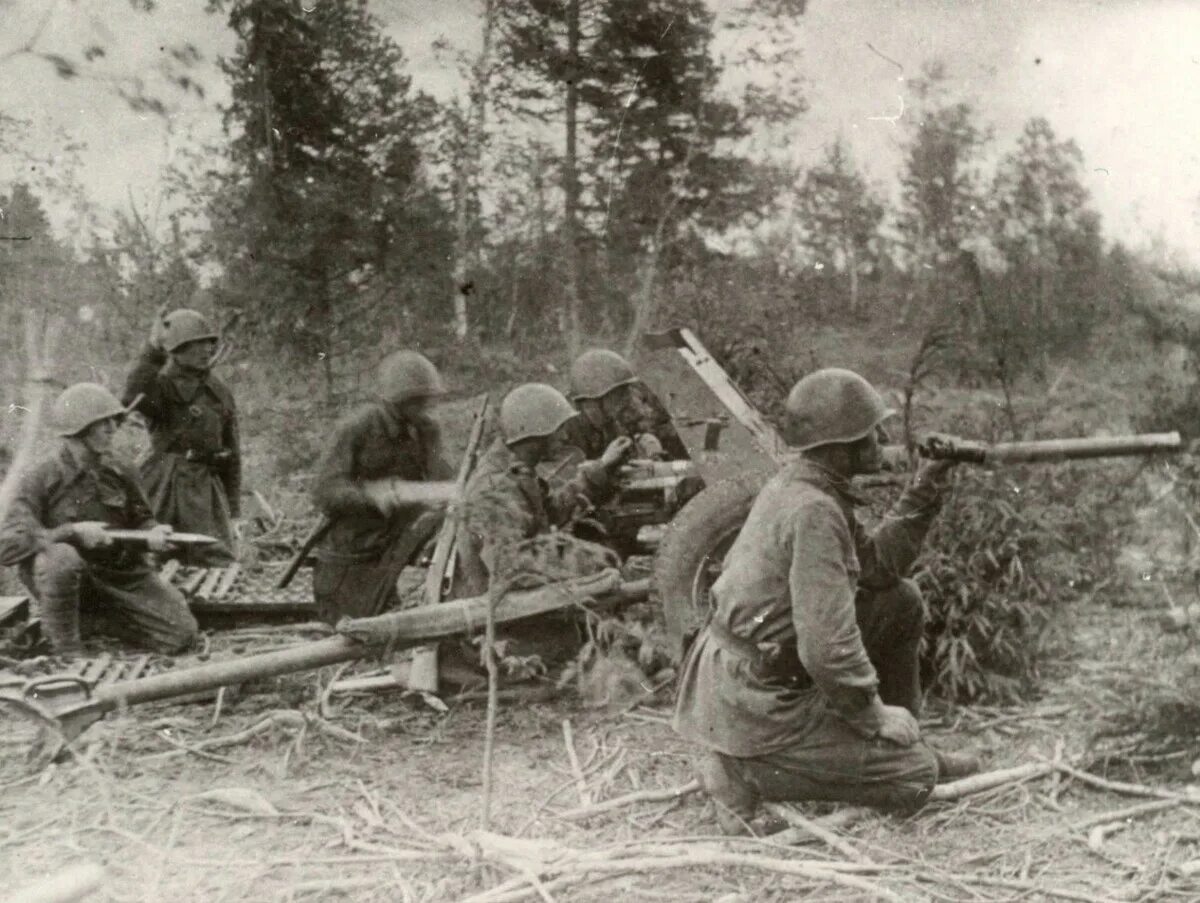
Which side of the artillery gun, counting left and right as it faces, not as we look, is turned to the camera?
right

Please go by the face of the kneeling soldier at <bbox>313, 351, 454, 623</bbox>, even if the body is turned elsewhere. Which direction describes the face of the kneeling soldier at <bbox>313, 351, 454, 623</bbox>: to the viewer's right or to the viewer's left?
to the viewer's right

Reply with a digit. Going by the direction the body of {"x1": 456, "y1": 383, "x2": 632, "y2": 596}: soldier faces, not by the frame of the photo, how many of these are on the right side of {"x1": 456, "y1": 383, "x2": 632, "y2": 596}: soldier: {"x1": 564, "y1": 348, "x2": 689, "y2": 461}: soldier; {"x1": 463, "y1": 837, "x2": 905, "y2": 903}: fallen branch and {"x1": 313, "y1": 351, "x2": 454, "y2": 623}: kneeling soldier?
1

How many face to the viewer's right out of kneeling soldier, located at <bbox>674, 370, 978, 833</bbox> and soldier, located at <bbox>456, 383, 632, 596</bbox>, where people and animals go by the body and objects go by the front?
2

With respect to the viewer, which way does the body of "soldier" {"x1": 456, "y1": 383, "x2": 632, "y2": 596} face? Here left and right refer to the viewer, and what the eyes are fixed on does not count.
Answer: facing to the right of the viewer

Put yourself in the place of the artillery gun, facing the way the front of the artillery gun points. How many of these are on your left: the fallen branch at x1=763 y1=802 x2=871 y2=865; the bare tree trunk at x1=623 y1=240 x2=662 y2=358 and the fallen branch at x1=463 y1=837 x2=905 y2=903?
1

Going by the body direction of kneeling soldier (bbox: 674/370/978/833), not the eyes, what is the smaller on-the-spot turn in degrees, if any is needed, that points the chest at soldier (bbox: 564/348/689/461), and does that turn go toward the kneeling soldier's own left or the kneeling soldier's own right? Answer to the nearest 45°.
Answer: approximately 135° to the kneeling soldier's own left

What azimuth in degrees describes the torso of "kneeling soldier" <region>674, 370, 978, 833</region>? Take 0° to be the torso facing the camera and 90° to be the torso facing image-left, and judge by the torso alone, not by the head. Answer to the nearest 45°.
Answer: approximately 270°

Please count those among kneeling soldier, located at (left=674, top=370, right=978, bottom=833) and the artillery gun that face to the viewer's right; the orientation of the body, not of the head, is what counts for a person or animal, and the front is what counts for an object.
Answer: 2
